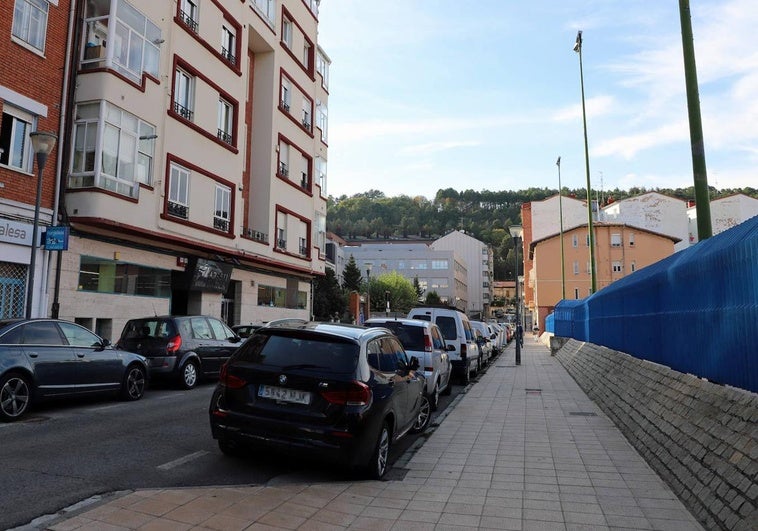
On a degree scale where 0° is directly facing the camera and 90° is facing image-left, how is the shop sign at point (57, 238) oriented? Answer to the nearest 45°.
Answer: approximately 0°

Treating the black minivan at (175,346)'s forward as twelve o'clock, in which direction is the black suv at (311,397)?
the black suv at (311,397) is roughly at 4 o'clock from the black minivan at (175,346).

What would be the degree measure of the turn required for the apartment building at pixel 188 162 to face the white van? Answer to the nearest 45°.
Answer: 0° — it already faces it

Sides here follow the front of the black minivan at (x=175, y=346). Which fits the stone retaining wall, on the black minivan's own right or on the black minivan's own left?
on the black minivan's own right

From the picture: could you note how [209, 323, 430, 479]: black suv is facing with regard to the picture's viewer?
facing away from the viewer and to the right of the viewer

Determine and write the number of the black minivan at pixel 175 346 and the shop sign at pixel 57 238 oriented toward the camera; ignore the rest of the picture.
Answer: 1

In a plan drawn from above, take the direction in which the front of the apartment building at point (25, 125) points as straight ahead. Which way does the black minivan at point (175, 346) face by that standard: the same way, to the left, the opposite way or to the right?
to the left

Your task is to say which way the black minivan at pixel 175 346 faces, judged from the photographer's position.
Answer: facing away from the viewer and to the right of the viewer

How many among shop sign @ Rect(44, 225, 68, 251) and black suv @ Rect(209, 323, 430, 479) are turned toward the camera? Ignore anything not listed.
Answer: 1
